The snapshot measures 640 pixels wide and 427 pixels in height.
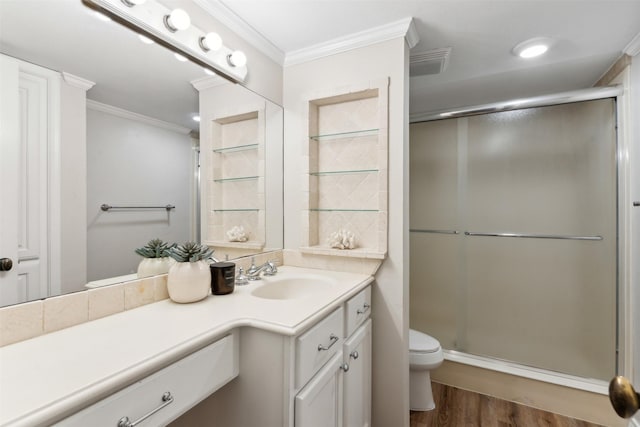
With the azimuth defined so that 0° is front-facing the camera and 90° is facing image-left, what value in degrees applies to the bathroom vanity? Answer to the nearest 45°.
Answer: approximately 315°

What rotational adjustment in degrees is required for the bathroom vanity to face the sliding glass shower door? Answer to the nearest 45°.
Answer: approximately 45° to its left

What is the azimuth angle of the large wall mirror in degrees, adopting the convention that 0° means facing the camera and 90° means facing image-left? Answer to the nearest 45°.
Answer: approximately 315°
